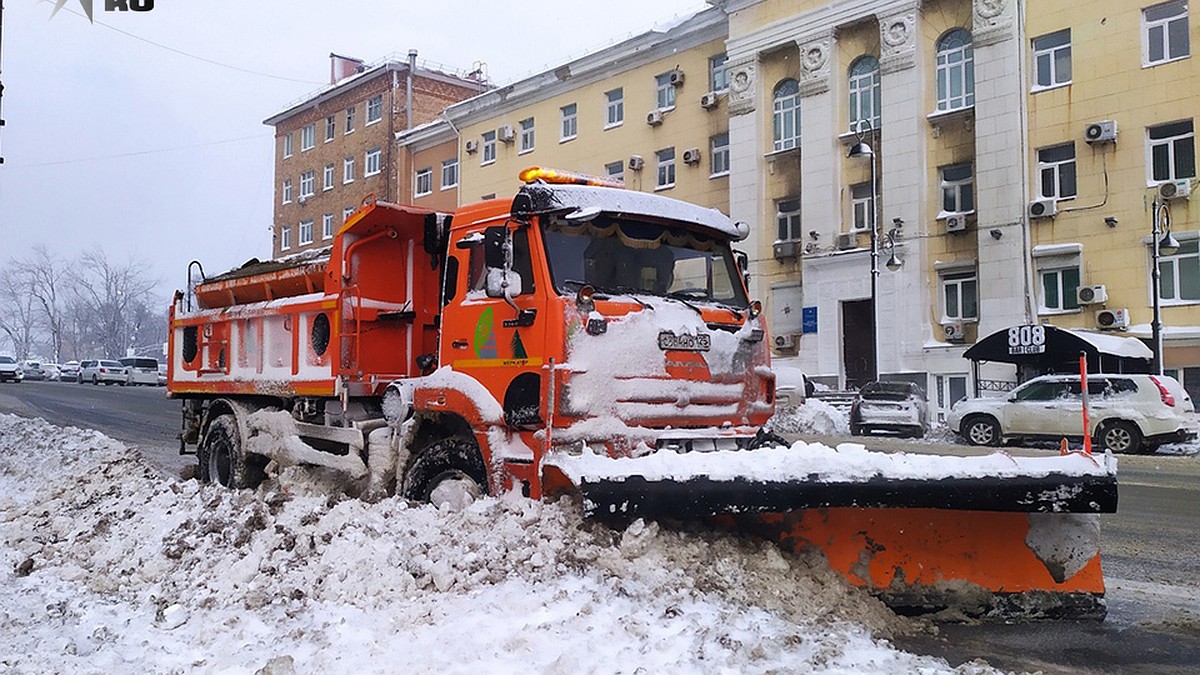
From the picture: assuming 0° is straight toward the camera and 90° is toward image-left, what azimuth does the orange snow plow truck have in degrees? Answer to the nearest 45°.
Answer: approximately 315°

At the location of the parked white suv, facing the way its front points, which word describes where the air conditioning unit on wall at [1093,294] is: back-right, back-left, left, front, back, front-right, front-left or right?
right

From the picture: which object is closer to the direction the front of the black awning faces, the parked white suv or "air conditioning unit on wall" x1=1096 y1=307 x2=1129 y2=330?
the parked white suv

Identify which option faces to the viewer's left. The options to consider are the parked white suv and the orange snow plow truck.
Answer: the parked white suv

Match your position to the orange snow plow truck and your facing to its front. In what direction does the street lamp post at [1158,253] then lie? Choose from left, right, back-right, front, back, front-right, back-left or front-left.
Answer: left

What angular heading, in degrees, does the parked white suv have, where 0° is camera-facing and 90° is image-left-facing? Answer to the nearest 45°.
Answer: approximately 90°

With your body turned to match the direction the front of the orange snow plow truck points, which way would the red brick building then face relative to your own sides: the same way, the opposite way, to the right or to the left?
to the right

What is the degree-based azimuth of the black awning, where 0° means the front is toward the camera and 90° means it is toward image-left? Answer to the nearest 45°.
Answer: approximately 45°

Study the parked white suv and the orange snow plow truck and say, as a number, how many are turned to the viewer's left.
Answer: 1

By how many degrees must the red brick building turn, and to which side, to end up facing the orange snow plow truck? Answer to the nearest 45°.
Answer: approximately 45° to its left

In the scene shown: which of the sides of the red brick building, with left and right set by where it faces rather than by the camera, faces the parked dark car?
left
